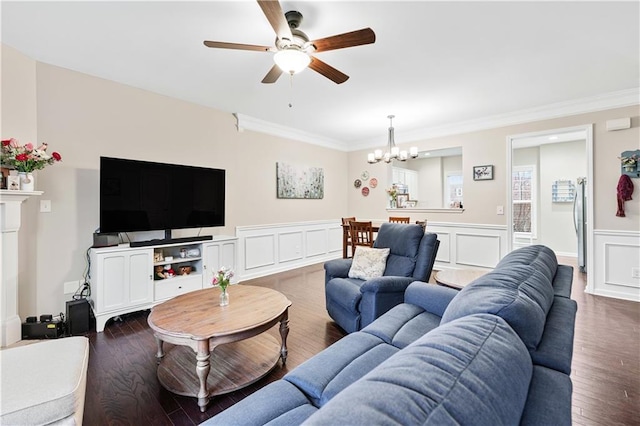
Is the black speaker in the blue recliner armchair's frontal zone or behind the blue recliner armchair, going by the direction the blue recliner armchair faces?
frontal zone

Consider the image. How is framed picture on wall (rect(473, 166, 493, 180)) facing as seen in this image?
toward the camera

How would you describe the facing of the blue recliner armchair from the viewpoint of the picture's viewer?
facing the viewer and to the left of the viewer

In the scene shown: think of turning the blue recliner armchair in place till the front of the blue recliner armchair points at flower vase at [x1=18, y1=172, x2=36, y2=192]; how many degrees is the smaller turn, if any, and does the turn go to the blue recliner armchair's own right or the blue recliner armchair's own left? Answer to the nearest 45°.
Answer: approximately 45° to the blue recliner armchair's own right

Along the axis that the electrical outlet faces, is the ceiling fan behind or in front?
in front

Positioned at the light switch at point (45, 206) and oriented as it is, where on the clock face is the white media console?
The white media console is roughly at 10 o'clock from the light switch.

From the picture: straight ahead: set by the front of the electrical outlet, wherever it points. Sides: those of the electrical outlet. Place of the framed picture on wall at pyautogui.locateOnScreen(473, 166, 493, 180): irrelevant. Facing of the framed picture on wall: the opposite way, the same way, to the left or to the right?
to the right

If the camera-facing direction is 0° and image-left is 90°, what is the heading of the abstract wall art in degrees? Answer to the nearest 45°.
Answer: approximately 315°

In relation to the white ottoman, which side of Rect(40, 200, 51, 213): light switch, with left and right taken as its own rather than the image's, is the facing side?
front

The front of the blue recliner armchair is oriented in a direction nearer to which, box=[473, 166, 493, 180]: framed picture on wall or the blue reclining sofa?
the blue reclining sofa
